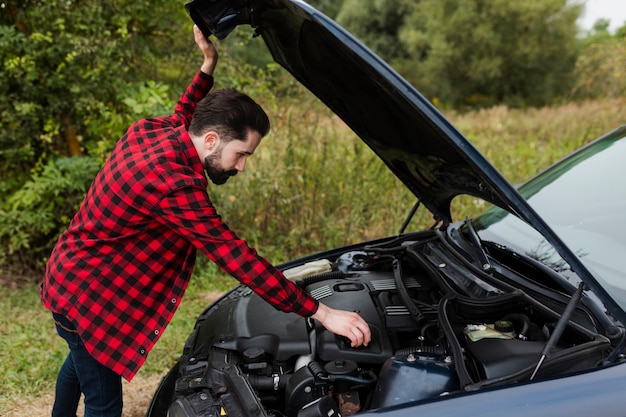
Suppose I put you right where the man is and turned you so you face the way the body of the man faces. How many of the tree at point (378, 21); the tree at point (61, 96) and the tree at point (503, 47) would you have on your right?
0

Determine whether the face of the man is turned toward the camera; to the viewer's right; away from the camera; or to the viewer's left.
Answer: to the viewer's right

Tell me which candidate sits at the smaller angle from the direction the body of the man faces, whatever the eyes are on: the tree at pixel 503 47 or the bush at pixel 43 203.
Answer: the tree

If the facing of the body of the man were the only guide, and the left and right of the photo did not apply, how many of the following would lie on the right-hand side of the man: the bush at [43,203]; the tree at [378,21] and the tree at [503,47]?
0

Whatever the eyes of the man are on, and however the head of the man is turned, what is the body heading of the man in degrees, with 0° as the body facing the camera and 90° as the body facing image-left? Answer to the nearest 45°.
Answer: approximately 270°

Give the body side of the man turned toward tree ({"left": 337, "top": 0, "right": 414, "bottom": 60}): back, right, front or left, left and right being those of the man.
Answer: left

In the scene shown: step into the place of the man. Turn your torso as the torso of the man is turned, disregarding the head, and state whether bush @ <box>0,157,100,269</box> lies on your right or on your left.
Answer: on your left

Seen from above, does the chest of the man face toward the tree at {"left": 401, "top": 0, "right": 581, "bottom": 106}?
no

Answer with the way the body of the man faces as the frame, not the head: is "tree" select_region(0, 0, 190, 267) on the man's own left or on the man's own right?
on the man's own left

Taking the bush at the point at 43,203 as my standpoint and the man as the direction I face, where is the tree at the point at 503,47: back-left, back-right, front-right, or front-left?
back-left
